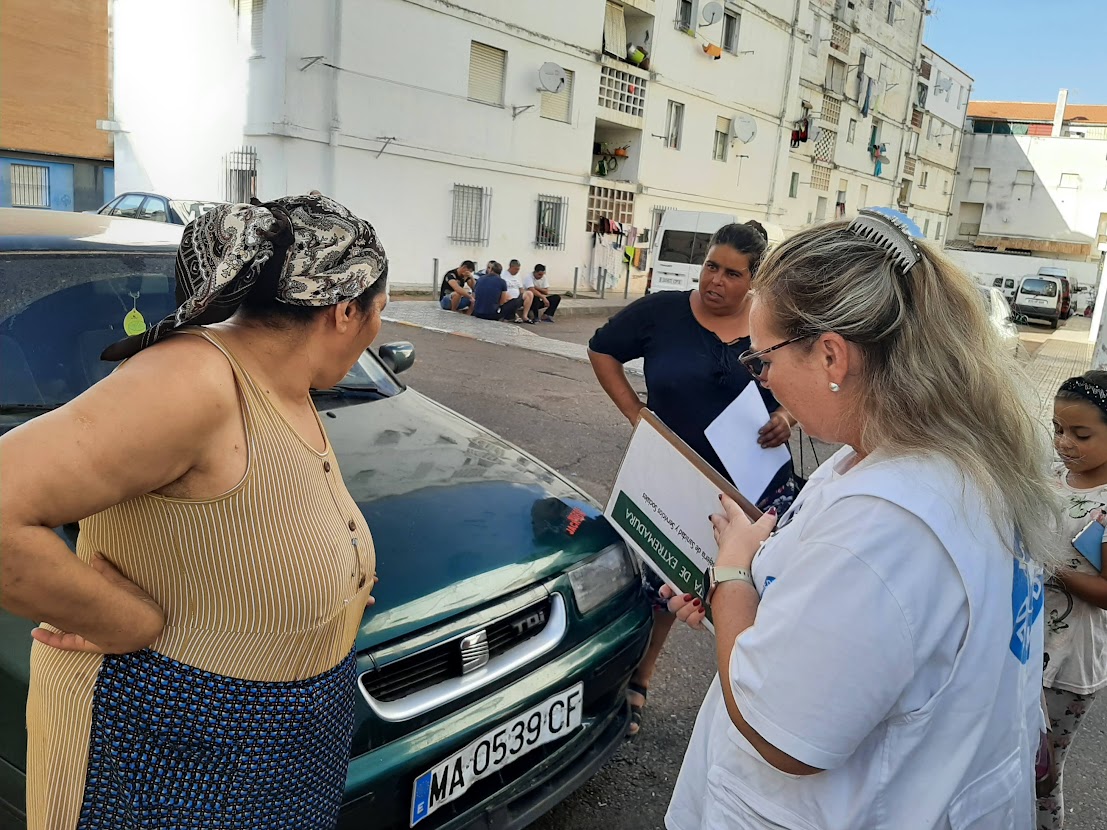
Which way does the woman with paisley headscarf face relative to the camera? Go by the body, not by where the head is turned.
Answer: to the viewer's right

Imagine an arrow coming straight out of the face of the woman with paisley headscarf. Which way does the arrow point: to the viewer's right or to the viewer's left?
to the viewer's right

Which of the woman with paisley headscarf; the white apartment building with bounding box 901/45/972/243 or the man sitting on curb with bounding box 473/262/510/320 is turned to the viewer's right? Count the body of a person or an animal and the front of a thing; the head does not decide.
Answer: the woman with paisley headscarf

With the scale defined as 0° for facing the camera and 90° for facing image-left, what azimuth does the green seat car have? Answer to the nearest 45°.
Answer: approximately 315°
